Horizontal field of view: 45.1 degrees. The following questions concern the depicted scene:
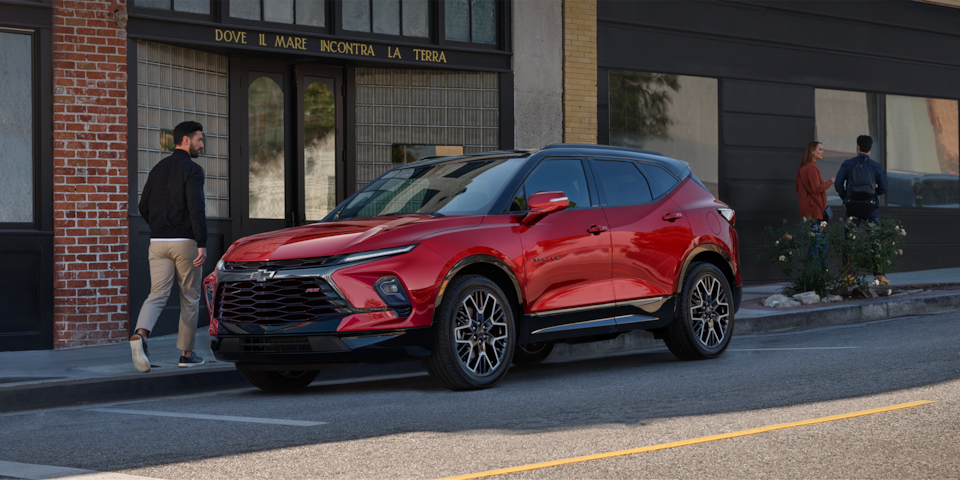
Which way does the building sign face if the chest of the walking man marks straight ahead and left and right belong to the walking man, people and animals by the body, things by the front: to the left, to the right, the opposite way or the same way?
to the right

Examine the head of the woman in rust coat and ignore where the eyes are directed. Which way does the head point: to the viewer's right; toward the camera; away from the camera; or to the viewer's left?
to the viewer's right

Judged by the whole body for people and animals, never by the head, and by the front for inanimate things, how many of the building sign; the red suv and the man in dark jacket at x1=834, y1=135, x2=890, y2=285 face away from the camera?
1

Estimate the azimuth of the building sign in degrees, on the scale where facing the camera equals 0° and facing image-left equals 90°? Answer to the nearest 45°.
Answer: approximately 315°

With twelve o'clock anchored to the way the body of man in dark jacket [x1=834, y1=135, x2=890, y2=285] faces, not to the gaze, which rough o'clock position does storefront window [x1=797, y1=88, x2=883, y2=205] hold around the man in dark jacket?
The storefront window is roughly at 12 o'clock from the man in dark jacket.

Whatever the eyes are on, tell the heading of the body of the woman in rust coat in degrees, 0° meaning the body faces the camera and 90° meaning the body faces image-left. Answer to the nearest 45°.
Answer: approximately 225°

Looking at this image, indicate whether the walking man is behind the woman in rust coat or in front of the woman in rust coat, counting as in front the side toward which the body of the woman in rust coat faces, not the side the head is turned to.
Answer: behind

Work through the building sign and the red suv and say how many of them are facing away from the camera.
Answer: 0

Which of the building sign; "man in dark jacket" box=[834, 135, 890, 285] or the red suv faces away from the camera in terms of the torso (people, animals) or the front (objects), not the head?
the man in dark jacket

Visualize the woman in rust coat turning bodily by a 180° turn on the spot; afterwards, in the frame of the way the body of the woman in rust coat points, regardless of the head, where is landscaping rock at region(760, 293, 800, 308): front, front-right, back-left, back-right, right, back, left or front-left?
front-left

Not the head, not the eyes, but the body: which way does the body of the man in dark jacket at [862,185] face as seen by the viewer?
away from the camera

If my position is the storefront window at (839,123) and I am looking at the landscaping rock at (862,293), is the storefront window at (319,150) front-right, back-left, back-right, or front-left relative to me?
front-right

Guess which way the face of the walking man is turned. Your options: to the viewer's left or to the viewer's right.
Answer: to the viewer's right

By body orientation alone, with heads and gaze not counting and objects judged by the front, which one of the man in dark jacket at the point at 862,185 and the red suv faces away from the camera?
the man in dark jacket

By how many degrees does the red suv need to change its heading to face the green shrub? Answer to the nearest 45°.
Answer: approximately 180°
